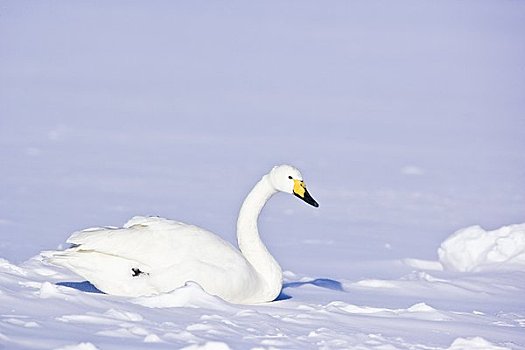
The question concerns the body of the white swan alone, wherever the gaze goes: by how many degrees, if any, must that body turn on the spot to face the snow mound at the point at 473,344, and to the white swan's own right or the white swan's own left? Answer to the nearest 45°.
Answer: approximately 45° to the white swan's own right

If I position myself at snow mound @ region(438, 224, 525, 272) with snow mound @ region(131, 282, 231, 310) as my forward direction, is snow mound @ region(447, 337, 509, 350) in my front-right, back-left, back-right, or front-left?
front-left

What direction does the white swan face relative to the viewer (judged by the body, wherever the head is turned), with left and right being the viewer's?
facing to the right of the viewer

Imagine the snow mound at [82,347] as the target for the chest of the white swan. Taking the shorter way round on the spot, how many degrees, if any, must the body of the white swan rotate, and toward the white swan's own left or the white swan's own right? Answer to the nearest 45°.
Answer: approximately 90° to the white swan's own right

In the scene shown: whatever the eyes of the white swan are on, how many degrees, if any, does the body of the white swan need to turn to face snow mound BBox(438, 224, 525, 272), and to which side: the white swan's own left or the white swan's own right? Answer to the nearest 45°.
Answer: approximately 45° to the white swan's own left

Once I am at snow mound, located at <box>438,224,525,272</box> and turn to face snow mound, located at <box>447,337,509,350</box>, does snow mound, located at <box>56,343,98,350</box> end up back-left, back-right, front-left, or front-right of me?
front-right
